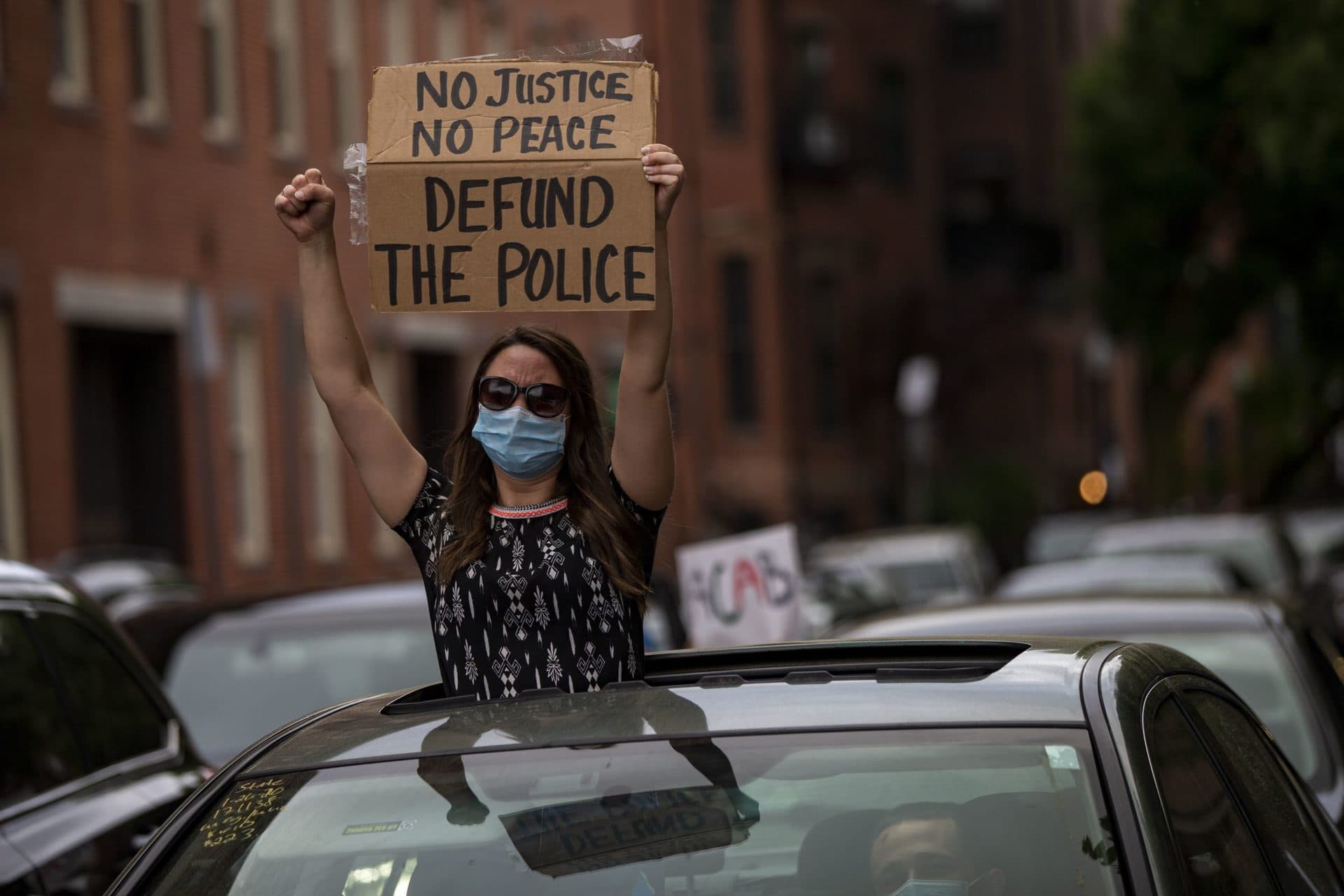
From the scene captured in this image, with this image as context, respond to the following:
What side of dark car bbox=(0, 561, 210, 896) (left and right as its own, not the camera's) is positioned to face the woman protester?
left

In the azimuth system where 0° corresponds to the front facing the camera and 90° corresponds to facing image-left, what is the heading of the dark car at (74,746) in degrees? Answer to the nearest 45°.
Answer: approximately 45°

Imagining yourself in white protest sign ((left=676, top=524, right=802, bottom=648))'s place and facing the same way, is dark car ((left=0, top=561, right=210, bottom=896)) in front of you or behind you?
in front

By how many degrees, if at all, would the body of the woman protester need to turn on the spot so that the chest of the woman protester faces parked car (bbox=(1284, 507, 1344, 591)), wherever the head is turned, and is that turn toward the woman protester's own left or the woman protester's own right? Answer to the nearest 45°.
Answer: approximately 135° to the woman protester's own left

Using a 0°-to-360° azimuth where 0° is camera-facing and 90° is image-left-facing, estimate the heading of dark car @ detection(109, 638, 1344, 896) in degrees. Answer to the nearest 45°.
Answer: approximately 45°

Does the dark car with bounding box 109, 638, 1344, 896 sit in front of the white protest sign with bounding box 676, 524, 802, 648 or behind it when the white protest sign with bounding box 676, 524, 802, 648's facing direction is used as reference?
in front
